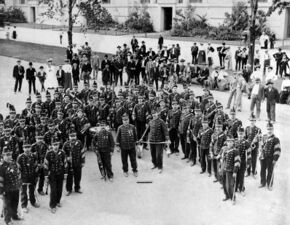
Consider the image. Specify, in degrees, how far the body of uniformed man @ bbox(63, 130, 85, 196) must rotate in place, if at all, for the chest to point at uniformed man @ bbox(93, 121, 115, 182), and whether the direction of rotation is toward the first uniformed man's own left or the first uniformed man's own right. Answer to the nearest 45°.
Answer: approximately 135° to the first uniformed man's own left

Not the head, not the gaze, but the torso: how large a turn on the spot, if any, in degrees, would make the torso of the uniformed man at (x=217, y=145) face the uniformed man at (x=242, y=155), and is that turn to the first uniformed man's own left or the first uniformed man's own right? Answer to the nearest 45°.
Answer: approximately 90° to the first uniformed man's own left

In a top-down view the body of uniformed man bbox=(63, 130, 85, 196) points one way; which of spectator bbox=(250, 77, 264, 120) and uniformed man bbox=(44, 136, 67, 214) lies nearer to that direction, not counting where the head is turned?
the uniformed man

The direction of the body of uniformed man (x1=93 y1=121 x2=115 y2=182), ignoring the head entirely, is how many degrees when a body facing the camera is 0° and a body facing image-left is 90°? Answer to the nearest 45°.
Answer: approximately 0°

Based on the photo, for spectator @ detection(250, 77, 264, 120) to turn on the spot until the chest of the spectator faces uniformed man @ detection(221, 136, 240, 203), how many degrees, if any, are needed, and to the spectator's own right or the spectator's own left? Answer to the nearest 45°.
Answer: approximately 45° to the spectator's own left

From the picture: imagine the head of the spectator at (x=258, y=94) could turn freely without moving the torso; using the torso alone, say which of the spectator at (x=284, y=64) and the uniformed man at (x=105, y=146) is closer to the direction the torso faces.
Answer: the uniformed man

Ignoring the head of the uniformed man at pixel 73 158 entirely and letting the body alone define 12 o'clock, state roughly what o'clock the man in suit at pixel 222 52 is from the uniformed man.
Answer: The man in suit is roughly at 7 o'clock from the uniformed man.

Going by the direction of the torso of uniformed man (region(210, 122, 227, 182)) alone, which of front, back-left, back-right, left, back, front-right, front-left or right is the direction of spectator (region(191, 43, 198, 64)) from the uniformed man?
back-right
